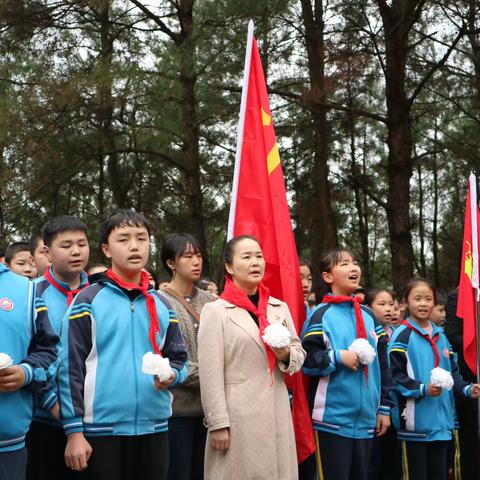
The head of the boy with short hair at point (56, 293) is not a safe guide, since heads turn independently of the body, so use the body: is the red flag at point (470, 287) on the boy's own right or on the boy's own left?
on the boy's own left

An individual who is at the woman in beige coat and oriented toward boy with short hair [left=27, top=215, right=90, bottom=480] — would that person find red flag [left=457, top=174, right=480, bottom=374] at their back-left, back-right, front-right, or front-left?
back-right

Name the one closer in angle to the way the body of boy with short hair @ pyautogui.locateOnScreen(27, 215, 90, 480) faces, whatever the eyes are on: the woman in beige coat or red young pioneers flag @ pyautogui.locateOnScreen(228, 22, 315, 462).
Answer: the woman in beige coat

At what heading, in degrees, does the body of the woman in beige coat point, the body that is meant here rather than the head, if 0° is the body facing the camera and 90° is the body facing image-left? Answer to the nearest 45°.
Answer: approximately 315°

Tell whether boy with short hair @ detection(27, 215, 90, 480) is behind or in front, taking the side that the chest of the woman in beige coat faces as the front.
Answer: behind

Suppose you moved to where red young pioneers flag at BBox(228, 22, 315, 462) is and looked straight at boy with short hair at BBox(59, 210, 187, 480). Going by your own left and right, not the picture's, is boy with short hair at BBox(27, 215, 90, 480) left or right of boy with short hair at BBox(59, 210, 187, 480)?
right

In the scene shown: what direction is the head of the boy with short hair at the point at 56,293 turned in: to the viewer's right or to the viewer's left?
to the viewer's right

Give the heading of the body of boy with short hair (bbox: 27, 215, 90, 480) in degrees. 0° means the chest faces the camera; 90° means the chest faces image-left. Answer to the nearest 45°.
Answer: approximately 315°

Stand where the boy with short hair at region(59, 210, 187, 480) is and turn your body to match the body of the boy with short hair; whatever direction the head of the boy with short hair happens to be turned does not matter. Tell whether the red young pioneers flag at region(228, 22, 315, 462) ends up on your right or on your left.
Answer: on your left
